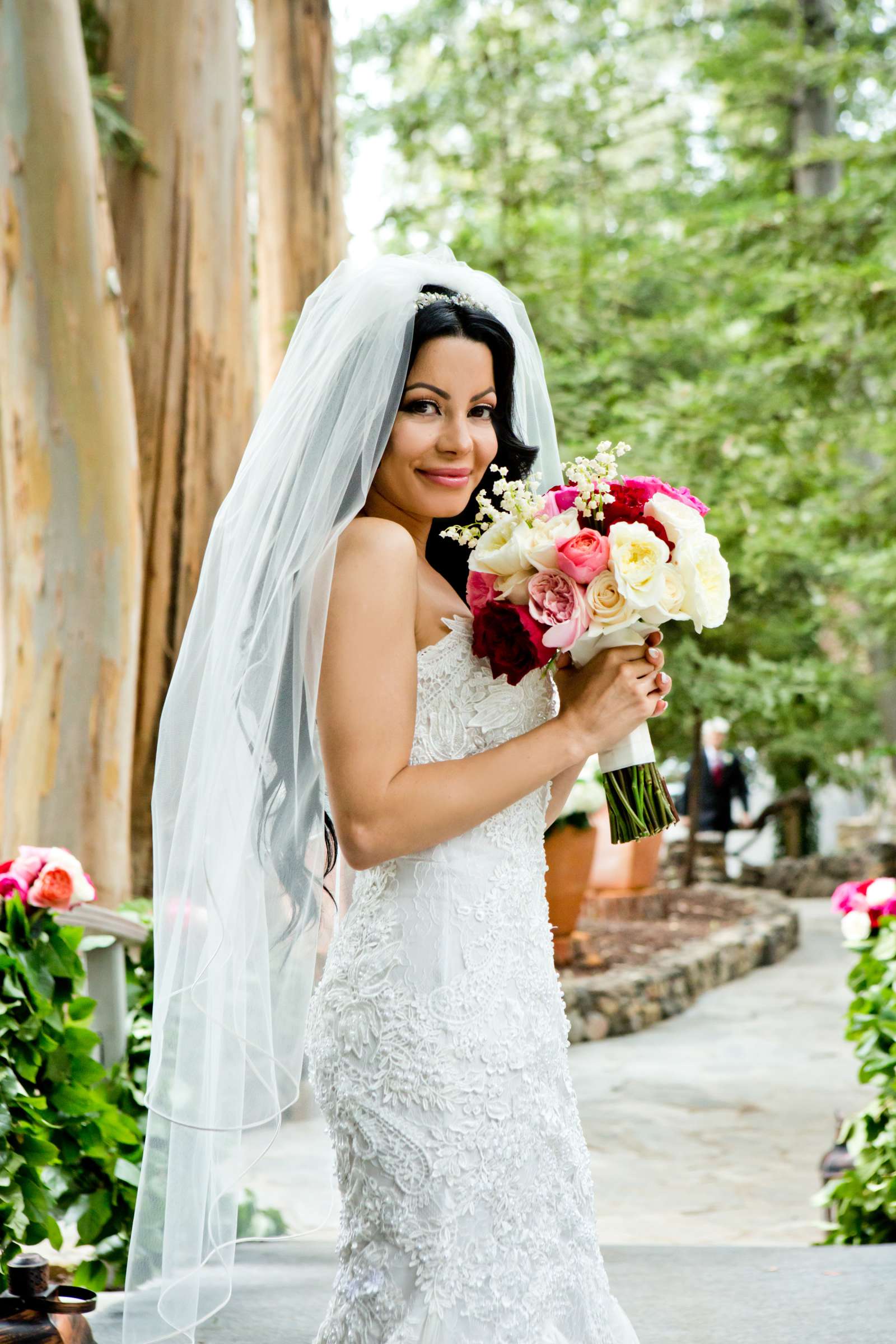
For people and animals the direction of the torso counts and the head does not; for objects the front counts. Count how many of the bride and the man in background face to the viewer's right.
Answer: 1

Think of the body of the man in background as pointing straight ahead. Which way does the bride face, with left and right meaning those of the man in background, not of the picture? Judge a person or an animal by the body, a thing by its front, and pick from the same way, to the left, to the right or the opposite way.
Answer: to the left

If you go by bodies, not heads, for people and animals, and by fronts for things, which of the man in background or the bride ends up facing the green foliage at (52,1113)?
the man in background

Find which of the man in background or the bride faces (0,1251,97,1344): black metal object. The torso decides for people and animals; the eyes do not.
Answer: the man in background

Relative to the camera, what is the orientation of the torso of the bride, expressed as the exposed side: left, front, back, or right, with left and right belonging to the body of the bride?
right

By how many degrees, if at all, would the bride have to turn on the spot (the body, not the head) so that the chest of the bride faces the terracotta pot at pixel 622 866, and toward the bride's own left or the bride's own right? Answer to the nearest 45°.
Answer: approximately 90° to the bride's own left

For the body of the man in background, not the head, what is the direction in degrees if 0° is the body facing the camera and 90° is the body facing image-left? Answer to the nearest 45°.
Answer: approximately 0°
